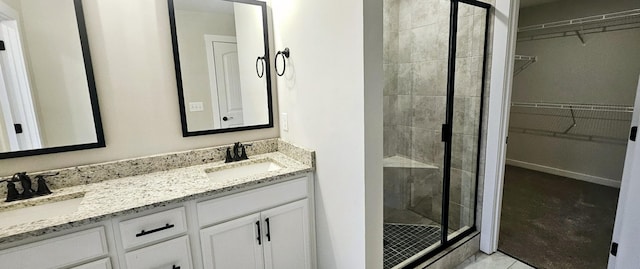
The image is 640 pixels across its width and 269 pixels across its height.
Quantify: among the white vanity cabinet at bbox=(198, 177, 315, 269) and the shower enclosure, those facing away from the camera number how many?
0

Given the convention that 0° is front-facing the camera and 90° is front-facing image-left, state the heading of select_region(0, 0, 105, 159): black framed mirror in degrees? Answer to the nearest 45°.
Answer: approximately 0°

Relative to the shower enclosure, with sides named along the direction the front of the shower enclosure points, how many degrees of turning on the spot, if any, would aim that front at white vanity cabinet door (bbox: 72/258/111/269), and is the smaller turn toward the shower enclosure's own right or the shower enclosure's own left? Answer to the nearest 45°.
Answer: approximately 90° to the shower enclosure's own right

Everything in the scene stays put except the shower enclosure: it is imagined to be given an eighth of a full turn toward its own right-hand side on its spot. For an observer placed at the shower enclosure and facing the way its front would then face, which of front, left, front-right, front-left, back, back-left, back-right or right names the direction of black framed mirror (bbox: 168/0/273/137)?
front-right

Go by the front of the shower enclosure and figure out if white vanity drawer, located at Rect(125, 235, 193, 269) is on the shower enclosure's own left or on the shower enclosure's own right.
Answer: on the shower enclosure's own right

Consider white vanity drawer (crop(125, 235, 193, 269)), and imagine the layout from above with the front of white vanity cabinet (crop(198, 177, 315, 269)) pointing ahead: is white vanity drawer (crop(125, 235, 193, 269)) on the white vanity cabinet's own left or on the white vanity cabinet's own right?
on the white vanity cabinet's own right

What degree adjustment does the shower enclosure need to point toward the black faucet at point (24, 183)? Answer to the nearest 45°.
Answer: approximately 90° to its right

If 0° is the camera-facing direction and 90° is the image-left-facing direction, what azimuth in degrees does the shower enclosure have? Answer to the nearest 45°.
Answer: approximately 315°

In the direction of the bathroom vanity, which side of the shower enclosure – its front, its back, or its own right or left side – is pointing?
right

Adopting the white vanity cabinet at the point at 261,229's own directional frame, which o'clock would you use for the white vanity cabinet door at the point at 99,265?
the white vanity cabinet door at the point at 99,265 is roughly at 4 o'clock from the white vanity cabinet at the point at 261,229.
